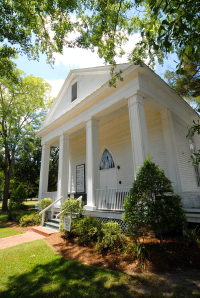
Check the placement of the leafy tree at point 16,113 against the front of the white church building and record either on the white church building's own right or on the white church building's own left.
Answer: on the white church building's own right

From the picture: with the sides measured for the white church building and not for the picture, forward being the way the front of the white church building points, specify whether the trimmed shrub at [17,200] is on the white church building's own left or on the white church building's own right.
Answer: on the white church building's own right

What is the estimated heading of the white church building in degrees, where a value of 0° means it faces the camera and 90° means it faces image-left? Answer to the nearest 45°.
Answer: approximately 45°

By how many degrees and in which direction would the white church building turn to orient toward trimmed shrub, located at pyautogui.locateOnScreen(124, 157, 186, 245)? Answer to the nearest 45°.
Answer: approximately 45° to its left
